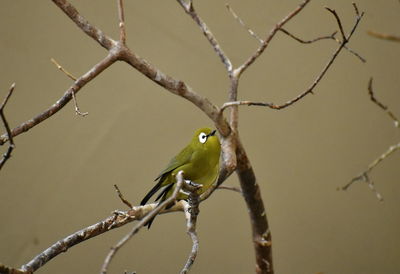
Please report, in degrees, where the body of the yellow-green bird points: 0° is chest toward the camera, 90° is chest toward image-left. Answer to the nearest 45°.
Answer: approximately 315°
